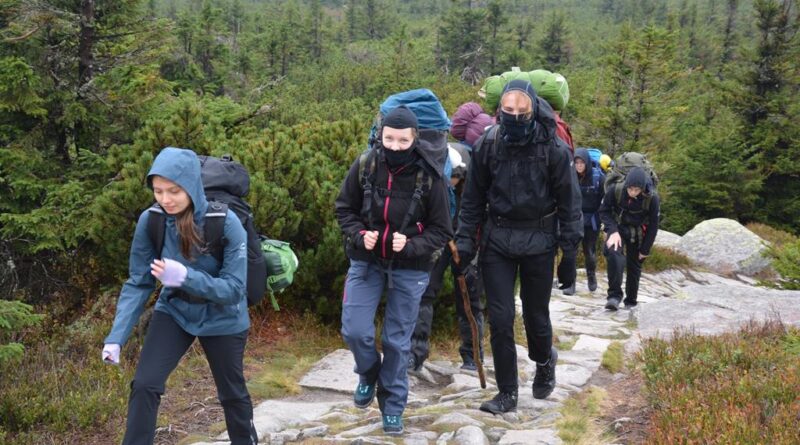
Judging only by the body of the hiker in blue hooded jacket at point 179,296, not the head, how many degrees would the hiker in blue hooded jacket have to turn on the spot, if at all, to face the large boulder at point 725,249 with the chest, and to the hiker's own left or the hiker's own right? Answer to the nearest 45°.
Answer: approximately 180°

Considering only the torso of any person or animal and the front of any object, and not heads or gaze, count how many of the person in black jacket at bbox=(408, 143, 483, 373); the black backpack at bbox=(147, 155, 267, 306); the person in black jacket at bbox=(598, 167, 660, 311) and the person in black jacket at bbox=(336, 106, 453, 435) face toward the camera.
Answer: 3

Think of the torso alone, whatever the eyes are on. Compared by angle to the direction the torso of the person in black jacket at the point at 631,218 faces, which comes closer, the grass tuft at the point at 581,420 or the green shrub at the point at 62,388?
the grass tuft

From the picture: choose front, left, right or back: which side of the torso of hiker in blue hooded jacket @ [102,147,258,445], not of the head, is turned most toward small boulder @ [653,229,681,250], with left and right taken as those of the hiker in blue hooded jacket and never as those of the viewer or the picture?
back

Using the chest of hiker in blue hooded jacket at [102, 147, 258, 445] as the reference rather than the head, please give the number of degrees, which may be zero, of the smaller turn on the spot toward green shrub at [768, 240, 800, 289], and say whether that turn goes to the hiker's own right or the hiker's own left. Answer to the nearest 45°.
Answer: approximately 180°

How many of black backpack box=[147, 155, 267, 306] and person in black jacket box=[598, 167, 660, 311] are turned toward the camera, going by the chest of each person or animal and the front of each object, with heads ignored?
1

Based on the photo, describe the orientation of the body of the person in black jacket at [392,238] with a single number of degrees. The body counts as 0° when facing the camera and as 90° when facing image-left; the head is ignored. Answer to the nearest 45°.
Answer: approximately 0°

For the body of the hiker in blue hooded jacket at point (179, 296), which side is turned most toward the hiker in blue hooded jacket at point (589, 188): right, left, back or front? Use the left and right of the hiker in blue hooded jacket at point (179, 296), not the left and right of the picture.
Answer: back

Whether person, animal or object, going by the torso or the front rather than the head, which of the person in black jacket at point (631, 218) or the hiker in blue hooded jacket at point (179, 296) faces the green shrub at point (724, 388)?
the person in black jacket

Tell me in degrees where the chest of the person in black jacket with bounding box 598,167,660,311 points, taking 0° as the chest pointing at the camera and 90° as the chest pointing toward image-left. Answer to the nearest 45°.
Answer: approximately 0°

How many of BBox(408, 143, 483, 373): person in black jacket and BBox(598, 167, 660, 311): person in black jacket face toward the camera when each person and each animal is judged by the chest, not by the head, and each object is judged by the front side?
2
